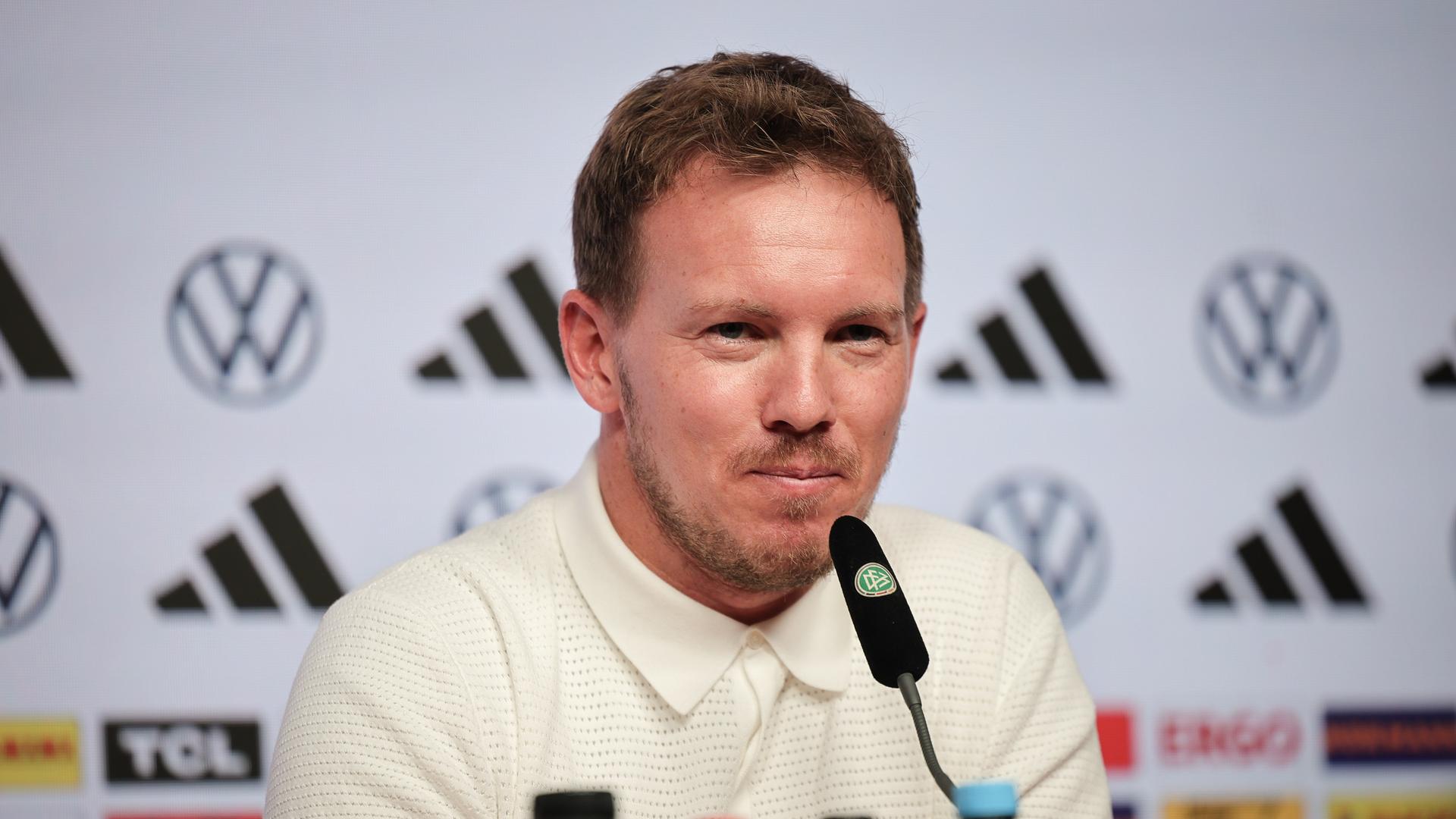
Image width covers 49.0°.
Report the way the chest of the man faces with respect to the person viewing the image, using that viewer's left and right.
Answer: facing the viewer and to the right of the viewer
